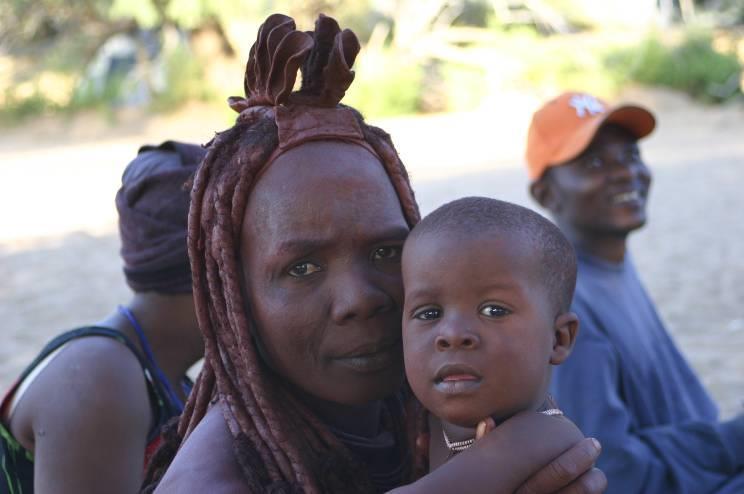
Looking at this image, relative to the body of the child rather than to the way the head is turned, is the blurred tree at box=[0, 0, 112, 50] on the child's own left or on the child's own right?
on the child's own right

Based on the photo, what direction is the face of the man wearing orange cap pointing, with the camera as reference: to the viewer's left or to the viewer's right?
to the viewer's right

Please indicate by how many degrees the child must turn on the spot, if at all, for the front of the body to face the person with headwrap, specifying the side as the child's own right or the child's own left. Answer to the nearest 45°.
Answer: approximately 90° to the child's own right

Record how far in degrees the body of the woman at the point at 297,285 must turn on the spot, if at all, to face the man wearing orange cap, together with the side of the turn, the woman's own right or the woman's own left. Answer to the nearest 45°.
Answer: approximately 90° to the woman's own left

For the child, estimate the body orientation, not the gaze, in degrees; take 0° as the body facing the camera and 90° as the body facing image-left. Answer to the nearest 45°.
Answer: approximately 45°
